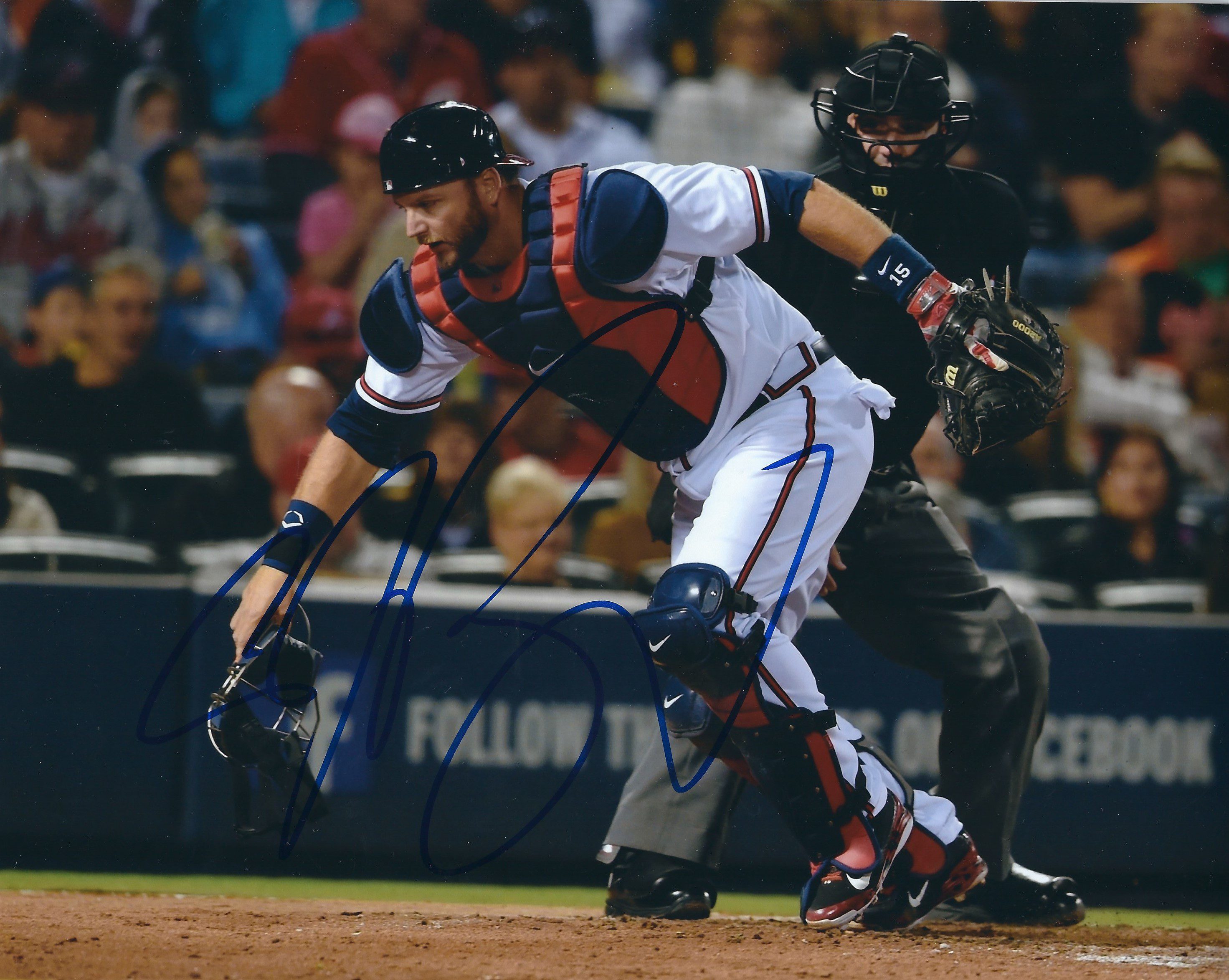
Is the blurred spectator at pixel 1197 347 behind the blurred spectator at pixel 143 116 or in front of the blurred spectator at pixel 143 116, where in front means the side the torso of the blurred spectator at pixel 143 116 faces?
in front

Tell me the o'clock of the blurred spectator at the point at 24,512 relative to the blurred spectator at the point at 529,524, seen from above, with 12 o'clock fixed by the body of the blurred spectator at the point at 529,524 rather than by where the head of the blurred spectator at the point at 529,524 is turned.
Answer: the blurred spectator at the point at 24,512 is roughly at 3 o'clock from the blurred spectator at the point at 529,524.

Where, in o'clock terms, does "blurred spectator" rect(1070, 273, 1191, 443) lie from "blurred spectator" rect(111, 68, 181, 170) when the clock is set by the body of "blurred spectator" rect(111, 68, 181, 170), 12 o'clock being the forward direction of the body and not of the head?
"blurred spectator" rect(1070, 273, 1191, 443) is roughly at 11 o'clock from "blurred spectator" rect(111, 68, 181, 170).

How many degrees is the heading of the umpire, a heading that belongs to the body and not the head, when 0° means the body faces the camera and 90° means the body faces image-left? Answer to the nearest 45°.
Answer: approximately 0°

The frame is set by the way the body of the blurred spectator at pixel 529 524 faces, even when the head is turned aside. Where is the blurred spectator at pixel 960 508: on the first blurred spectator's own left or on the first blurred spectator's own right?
on the first blurred spectator's own left
